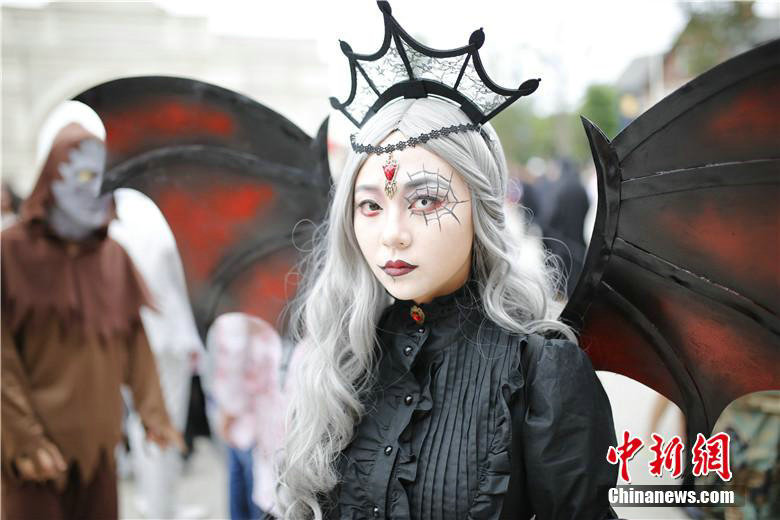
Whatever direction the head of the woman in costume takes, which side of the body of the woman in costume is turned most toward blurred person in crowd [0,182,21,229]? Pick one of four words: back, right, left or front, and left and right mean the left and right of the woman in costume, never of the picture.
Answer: right

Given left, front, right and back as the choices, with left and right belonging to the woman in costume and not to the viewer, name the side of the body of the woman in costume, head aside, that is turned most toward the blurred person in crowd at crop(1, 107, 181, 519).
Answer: right

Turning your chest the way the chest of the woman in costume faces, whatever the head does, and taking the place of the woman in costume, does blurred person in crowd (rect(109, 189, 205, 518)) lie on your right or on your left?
on your right

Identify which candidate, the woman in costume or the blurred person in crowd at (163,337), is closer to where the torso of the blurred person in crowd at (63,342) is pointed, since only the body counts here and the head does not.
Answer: the woman in costume

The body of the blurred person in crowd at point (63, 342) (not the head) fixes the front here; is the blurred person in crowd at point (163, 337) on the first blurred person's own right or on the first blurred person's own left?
on the first blurred person's own left

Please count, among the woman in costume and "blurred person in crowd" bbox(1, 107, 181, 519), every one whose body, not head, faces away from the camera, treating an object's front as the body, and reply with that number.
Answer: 0

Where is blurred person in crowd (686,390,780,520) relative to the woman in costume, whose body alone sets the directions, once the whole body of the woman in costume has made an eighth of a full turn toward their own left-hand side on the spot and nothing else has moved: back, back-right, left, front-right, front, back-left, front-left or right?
back-left

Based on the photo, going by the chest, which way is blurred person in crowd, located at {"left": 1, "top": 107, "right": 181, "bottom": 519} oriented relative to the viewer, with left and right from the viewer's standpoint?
facing the viewer and to the right of the viewer

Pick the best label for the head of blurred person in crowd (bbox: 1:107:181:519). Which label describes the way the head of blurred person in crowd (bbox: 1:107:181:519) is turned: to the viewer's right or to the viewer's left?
to the viewer's right

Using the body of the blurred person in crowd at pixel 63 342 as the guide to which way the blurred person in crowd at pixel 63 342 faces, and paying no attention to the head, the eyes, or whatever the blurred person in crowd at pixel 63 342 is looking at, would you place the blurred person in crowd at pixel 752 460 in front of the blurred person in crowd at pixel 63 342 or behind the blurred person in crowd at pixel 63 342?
in front

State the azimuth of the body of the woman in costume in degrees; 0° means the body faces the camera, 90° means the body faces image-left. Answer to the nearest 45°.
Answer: approximately 45°
